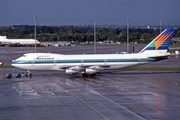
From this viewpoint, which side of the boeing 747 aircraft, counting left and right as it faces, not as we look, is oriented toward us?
left
